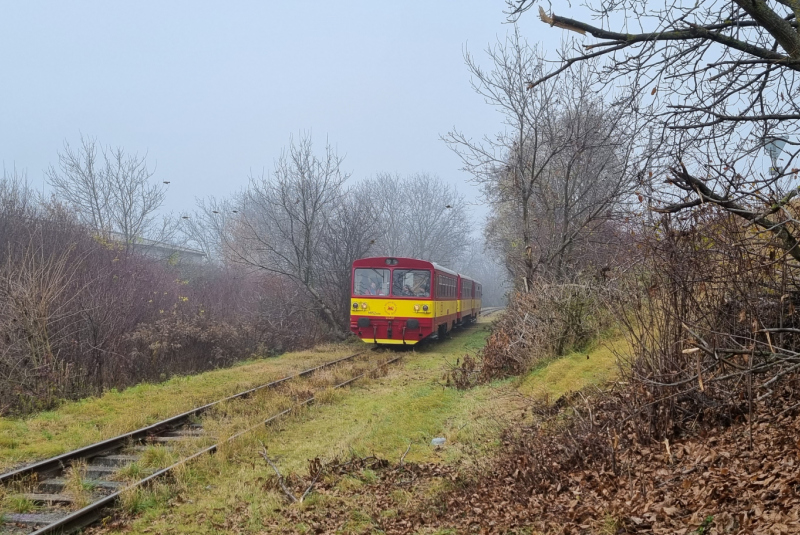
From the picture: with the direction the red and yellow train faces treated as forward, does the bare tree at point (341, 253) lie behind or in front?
behind

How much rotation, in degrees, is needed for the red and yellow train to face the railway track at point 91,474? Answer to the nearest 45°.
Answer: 0° — it already faces it

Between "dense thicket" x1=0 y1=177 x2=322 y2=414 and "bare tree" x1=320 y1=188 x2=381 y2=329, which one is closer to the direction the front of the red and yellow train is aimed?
the dense thicket

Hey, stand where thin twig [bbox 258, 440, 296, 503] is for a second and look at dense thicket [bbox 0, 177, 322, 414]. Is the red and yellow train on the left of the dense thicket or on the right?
right

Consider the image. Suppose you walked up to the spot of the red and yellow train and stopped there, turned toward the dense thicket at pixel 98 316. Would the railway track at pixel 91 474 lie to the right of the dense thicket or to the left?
left

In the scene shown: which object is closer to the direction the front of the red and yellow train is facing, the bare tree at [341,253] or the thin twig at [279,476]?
the thin twig

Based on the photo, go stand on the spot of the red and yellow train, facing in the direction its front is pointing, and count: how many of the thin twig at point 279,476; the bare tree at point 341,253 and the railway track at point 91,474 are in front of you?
2

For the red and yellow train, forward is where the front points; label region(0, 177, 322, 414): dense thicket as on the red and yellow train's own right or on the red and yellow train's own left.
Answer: on the red and yellow train's own right

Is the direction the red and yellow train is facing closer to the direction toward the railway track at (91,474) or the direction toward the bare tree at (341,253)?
the railway track

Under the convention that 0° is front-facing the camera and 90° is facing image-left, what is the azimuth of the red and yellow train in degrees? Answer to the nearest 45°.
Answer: approximately 0°

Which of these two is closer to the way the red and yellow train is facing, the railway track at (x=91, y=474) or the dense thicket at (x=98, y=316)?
the railway track

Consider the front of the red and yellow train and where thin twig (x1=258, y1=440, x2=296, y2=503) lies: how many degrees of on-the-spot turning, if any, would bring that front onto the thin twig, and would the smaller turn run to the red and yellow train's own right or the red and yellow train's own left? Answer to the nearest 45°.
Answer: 0° — it already faces it
